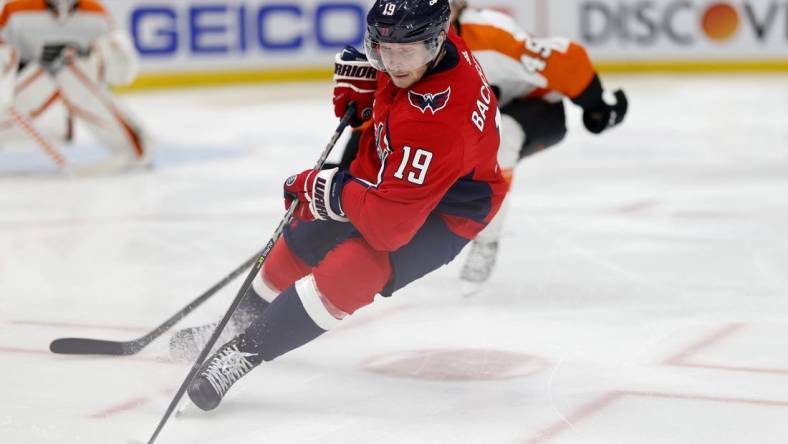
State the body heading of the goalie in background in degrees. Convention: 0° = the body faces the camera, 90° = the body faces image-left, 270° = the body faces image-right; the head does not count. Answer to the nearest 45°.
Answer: approximately 0°

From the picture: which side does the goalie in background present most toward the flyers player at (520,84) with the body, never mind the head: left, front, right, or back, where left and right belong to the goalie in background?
front

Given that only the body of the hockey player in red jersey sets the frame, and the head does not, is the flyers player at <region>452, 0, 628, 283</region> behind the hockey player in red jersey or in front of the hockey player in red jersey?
behind

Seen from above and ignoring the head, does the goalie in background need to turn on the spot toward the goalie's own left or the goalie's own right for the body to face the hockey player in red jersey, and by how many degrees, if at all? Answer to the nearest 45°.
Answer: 0° — they already face them

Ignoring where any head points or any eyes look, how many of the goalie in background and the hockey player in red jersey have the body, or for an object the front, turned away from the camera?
0

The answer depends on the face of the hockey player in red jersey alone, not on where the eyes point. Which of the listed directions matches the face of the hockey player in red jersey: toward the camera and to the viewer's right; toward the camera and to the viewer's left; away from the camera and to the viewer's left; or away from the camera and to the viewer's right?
toward the camera and to the viewer's left
